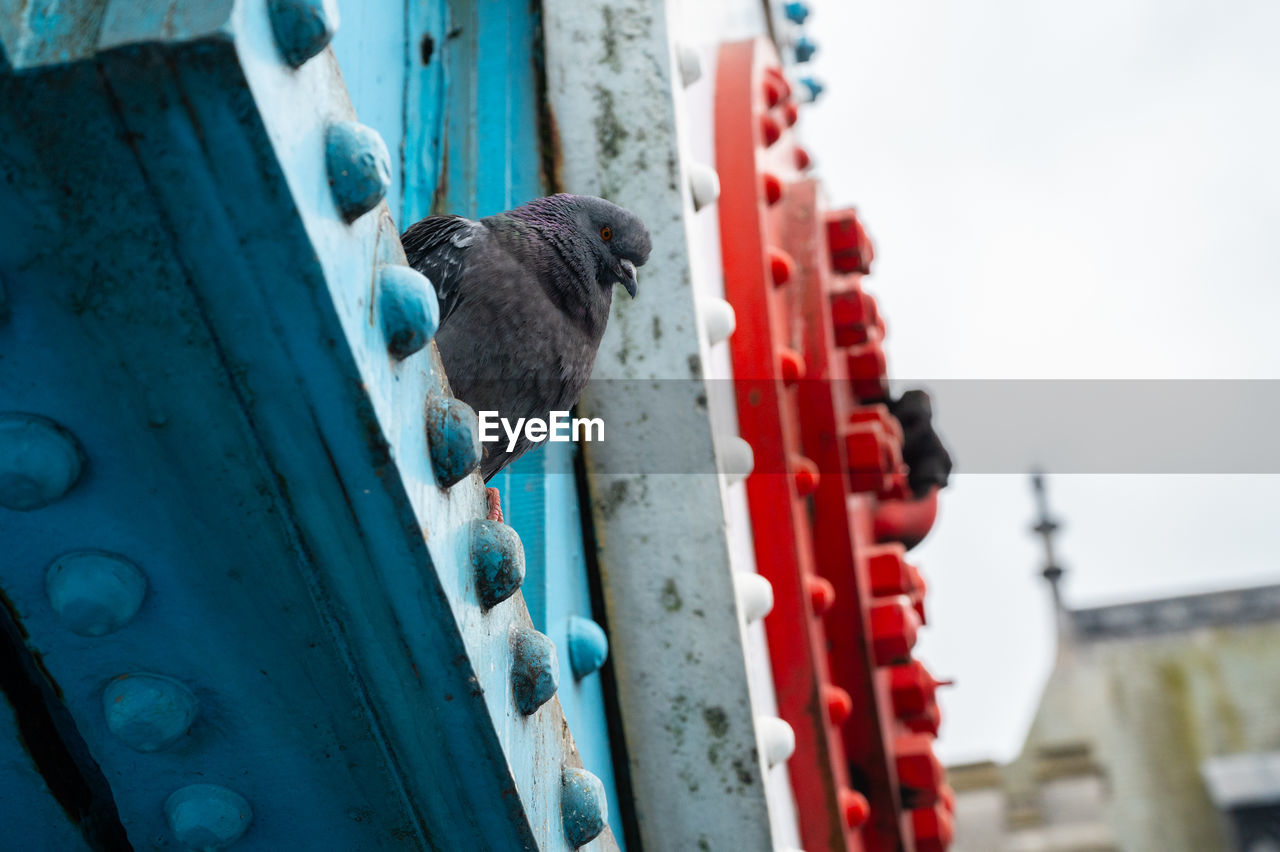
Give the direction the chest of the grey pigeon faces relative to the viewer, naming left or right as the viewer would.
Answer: facing the viewer and to the right of the viewer

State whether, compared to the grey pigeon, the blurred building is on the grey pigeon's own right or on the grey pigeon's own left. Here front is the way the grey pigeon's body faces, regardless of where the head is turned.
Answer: on the grey pigeon's own left

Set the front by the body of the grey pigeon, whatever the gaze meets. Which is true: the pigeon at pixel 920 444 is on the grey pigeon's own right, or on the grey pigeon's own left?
on the grey pigeon's own left
